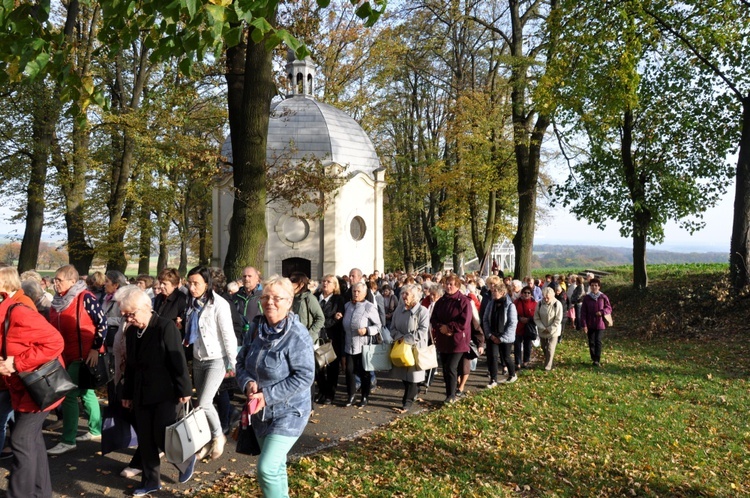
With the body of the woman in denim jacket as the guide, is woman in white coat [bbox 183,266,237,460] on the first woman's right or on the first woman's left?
on the first woman's right

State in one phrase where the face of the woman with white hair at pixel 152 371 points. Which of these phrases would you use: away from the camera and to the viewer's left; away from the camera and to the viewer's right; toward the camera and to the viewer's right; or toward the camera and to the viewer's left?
toward the camera and to the viewer's left

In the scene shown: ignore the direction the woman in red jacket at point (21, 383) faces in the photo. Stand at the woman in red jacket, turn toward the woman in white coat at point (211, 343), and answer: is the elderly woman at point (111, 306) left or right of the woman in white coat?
left

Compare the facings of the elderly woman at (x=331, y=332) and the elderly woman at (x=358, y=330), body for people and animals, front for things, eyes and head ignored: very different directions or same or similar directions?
same or similar directions

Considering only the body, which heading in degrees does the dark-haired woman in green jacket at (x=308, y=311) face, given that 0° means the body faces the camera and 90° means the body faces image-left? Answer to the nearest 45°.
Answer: approximately 45°

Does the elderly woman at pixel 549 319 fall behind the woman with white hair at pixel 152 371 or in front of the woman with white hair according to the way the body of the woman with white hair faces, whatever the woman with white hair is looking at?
behind

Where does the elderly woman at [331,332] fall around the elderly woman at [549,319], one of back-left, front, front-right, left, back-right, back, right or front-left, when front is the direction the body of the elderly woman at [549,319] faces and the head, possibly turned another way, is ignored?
front-right

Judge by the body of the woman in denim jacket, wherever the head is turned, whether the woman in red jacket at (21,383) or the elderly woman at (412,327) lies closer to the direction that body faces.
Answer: the woman in red jacket

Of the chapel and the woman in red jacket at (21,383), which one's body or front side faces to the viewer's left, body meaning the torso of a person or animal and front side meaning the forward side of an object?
the woman in red jacket

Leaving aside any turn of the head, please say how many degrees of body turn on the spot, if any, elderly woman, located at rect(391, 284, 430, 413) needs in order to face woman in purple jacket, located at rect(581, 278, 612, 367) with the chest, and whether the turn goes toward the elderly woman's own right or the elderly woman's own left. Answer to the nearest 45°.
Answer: approximately 180°

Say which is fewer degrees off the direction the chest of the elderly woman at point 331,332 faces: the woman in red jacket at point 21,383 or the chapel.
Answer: the woman in red jacket

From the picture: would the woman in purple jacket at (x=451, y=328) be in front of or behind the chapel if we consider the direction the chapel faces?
in front

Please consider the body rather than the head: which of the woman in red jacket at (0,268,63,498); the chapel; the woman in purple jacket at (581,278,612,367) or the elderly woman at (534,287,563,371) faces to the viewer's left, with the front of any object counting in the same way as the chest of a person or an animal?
the woman in red jacket

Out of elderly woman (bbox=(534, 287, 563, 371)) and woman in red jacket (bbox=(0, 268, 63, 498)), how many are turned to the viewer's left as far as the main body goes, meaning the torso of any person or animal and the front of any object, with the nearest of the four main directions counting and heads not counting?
1

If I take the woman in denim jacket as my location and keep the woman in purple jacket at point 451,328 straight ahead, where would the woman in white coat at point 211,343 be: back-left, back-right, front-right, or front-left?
front-left

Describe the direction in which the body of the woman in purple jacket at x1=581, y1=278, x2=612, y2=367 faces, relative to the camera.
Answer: toward the camera

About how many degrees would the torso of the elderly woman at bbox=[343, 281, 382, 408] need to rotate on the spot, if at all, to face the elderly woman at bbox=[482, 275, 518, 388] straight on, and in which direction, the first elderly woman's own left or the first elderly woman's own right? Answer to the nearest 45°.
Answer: approximately 180°

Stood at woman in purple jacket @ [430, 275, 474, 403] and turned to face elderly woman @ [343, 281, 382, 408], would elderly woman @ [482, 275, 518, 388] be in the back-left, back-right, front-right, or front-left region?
back-right

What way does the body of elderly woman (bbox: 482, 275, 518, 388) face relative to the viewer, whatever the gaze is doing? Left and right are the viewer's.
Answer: facing the viewer and to the left of the viewer
